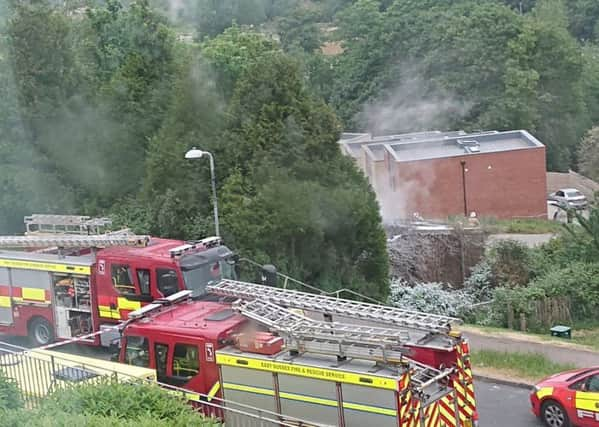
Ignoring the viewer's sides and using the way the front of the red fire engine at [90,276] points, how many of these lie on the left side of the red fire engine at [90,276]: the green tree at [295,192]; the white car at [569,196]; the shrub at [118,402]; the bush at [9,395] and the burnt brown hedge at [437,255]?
3

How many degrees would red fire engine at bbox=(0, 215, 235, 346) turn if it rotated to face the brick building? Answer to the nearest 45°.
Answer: approximately 90° to its left

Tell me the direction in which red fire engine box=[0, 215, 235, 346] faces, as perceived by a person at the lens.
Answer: facing the viewer and to the right of the viewer

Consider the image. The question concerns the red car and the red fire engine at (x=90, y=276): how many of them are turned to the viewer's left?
1

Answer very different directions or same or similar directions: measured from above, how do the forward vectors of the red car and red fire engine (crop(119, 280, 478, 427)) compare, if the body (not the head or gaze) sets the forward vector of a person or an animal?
same or similar directions

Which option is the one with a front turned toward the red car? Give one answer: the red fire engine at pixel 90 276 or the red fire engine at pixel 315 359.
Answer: the red fire engine at pixel 90 276

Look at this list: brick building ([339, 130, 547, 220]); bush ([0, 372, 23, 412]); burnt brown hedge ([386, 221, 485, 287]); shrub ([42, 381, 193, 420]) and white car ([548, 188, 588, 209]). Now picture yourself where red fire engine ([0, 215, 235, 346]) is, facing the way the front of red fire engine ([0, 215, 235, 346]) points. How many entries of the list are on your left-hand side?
3

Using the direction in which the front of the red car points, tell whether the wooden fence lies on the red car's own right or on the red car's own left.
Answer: on the red car's own right

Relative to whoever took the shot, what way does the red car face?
facing to the left of the viewer

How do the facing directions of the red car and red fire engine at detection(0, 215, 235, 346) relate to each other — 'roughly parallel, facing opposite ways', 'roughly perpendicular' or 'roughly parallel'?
roughly parallel, facing opposite ways

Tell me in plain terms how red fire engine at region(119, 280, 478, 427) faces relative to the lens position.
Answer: facing away from the viewer and to the left of the viewer

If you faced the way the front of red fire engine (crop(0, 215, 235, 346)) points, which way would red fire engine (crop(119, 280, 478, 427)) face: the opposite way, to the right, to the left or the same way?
the opposite way

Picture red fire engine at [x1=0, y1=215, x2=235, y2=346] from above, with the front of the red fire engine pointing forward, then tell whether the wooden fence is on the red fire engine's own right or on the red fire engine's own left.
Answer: on the red fire engine's own left
